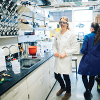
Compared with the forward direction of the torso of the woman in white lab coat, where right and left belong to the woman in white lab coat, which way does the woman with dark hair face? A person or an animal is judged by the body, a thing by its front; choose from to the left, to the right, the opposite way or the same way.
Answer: to the right

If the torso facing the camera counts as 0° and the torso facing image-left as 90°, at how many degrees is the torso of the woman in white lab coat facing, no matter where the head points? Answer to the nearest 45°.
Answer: approximately 45°

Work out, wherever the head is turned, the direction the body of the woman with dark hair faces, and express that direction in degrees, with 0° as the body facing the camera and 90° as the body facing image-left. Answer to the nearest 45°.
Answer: approximately 135°

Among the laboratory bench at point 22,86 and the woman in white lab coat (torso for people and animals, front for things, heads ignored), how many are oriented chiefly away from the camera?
0

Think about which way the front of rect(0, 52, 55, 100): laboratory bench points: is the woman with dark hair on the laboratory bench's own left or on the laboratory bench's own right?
on the laboratory bench's own left

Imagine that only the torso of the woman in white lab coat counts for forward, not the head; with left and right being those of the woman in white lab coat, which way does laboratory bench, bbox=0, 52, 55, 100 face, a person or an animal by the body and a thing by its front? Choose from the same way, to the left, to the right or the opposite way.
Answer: to the left

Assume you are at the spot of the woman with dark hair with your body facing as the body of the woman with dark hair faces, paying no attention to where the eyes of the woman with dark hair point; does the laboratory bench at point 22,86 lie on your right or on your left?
on your left
